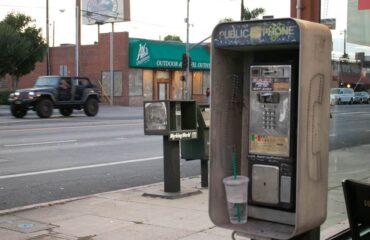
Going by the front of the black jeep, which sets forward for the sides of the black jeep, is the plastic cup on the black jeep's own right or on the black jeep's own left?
on the black jeep's own left

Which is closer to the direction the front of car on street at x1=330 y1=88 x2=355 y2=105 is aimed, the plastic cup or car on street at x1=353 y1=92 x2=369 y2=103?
the plastic cup

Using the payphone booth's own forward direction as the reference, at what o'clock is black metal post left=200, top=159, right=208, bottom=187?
The black metal post is roughly at 4 o'clock from the payphone booth.

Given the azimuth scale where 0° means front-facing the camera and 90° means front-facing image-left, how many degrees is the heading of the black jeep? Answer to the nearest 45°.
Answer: approximately 45°

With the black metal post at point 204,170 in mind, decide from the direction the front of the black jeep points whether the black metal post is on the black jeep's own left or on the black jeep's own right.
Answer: on the black jeep's own left

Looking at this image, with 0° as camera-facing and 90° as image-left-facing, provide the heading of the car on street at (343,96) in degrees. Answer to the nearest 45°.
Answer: approximately 45°
